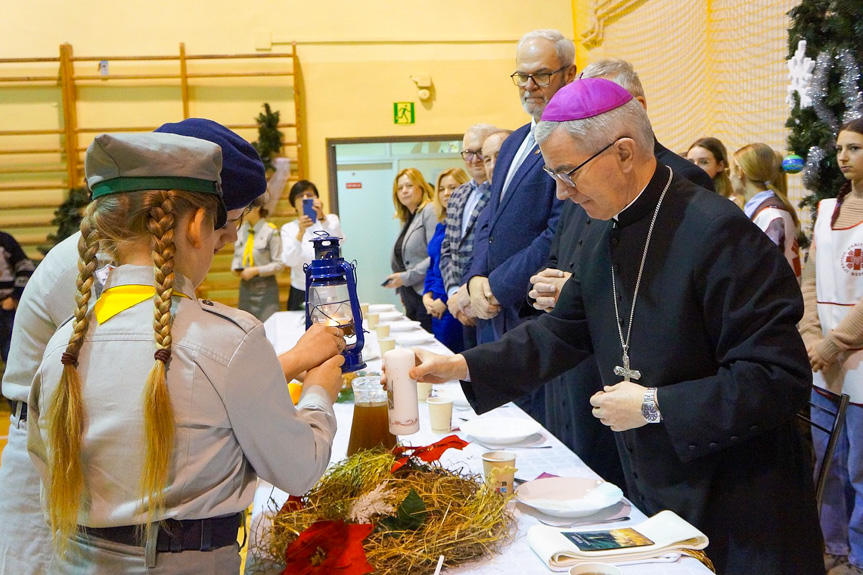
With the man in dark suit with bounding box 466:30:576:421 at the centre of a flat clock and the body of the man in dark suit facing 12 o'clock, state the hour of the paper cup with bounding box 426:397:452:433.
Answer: The paper cup is roughly at 11 o'clock from the man in dark suit.

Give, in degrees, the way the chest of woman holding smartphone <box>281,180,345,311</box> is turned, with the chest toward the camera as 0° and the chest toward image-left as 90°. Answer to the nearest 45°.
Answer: approximately 0°

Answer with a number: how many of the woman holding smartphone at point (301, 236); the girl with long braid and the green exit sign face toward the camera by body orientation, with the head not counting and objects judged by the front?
2

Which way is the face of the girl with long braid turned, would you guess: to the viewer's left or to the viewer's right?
to the viewer's right

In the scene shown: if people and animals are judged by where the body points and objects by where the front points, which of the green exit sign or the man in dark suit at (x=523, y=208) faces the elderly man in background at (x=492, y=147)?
the green exit sign
